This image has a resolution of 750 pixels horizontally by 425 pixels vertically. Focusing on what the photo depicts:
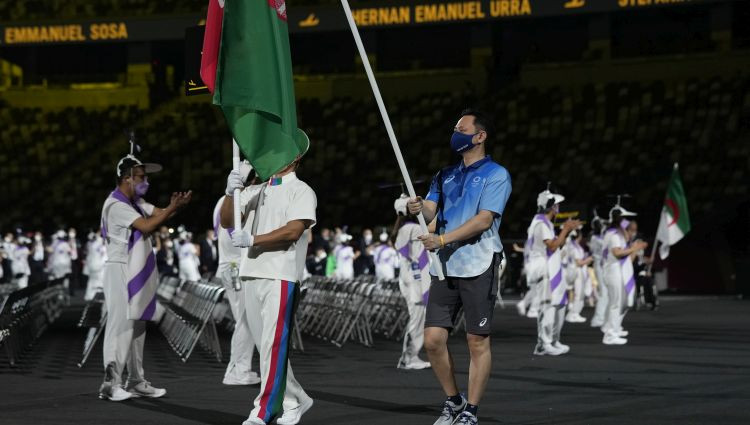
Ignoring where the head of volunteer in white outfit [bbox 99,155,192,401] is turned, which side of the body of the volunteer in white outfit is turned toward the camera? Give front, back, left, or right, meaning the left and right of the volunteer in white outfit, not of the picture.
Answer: right

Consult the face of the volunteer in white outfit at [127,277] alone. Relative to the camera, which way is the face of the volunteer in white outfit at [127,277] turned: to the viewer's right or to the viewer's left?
to the viewer's right

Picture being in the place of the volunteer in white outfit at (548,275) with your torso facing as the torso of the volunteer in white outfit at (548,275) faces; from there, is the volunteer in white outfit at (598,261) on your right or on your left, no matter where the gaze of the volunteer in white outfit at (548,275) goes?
on your left
